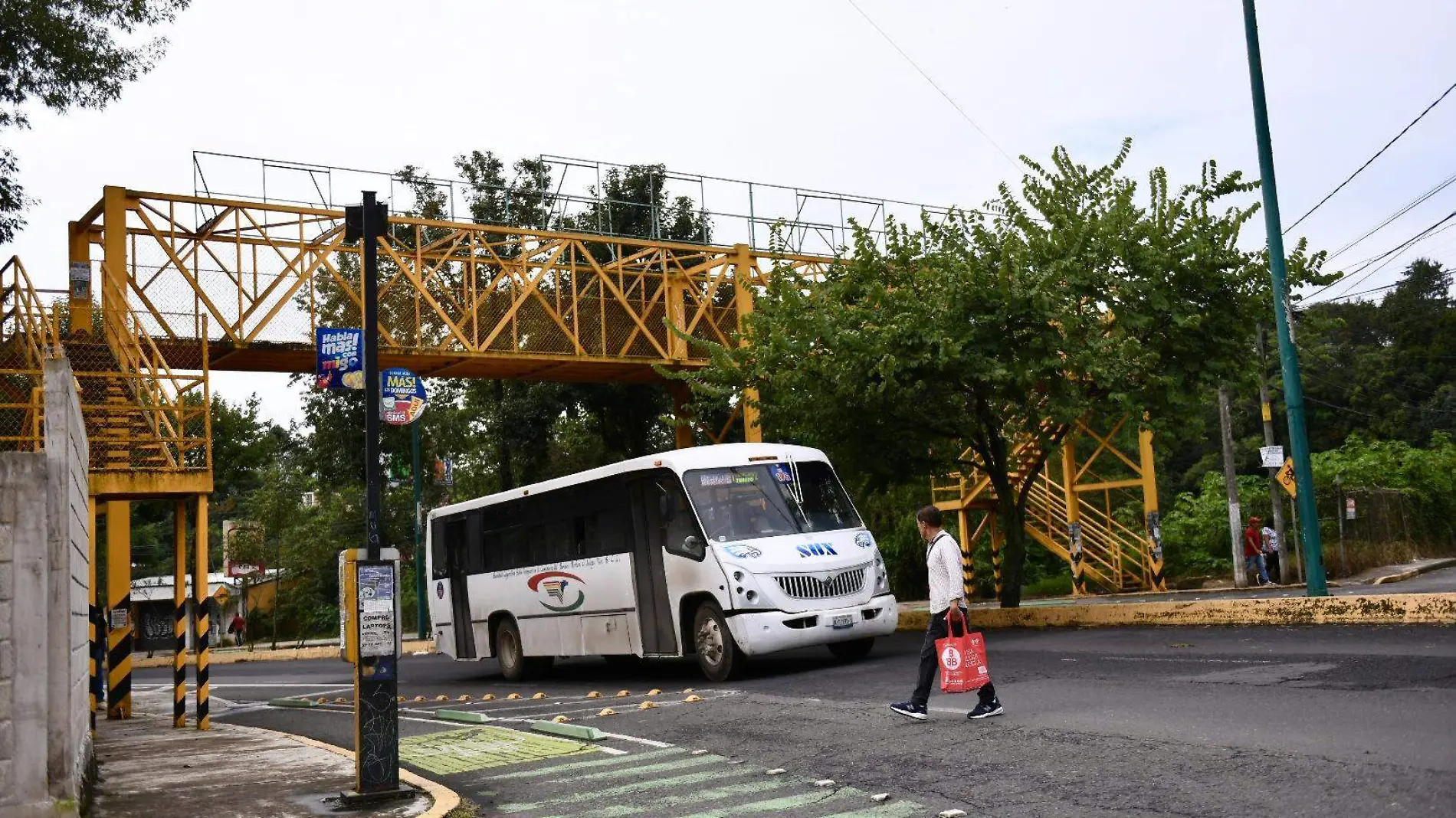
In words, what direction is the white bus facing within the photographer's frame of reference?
facing the viewer and to the right of the viewer

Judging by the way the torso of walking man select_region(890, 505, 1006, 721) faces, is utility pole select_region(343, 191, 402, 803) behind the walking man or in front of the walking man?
in front

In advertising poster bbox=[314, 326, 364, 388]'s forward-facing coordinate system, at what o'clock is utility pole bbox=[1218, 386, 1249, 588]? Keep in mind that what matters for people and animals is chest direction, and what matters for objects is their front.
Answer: The utility pole is roughly at 8 o'clock from the advertising poster.

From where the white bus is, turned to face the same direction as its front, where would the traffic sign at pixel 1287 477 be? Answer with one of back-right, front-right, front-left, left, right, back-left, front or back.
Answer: left

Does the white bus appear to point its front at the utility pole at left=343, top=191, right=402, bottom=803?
no

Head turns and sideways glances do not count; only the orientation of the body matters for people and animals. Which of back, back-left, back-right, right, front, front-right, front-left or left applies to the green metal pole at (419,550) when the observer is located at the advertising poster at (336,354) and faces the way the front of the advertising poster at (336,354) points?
back

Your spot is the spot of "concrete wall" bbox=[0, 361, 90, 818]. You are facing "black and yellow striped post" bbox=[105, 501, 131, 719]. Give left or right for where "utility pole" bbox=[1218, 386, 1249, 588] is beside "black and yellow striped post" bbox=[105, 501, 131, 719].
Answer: right

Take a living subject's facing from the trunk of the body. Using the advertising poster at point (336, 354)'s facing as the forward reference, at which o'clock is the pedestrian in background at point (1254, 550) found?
The pedestrian in background is roughly at 8 o'clock from the advertising poster.

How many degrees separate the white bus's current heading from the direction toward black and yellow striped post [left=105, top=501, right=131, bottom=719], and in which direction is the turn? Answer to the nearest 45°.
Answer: approximately 135° to its right

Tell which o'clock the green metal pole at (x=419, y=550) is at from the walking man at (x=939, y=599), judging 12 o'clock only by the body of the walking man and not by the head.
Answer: The green metal pole is roughly at 2 o'clock from the walking man.

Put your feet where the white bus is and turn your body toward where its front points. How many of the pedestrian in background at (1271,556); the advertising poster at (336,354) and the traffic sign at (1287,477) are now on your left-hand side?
2

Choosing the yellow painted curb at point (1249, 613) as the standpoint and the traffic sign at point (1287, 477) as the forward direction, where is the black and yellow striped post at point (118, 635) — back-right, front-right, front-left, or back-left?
back-left

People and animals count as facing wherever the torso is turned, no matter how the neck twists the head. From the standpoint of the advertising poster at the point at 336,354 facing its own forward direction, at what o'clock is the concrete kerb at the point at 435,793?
The concrete kerb is roughly at 9 o'clock from the advertising poster.

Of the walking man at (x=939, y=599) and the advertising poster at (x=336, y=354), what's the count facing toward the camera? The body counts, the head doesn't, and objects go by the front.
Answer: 1

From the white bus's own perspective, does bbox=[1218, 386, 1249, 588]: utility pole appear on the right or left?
on its left

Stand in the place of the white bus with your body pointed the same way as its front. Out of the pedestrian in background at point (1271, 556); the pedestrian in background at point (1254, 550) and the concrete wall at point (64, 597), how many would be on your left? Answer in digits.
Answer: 2

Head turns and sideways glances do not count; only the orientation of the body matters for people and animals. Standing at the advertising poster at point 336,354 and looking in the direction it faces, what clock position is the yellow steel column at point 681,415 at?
The yellow steel column is roughly at 7 o'clock from the advertising poster.

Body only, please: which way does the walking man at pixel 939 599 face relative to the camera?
to the viewer's left

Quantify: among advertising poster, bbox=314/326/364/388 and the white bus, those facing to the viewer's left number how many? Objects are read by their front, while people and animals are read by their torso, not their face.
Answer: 0

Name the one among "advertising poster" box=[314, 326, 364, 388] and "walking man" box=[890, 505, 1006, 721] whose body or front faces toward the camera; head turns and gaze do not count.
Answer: the advertising poster

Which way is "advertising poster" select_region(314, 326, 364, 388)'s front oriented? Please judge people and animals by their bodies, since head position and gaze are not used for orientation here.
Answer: toward the camera
